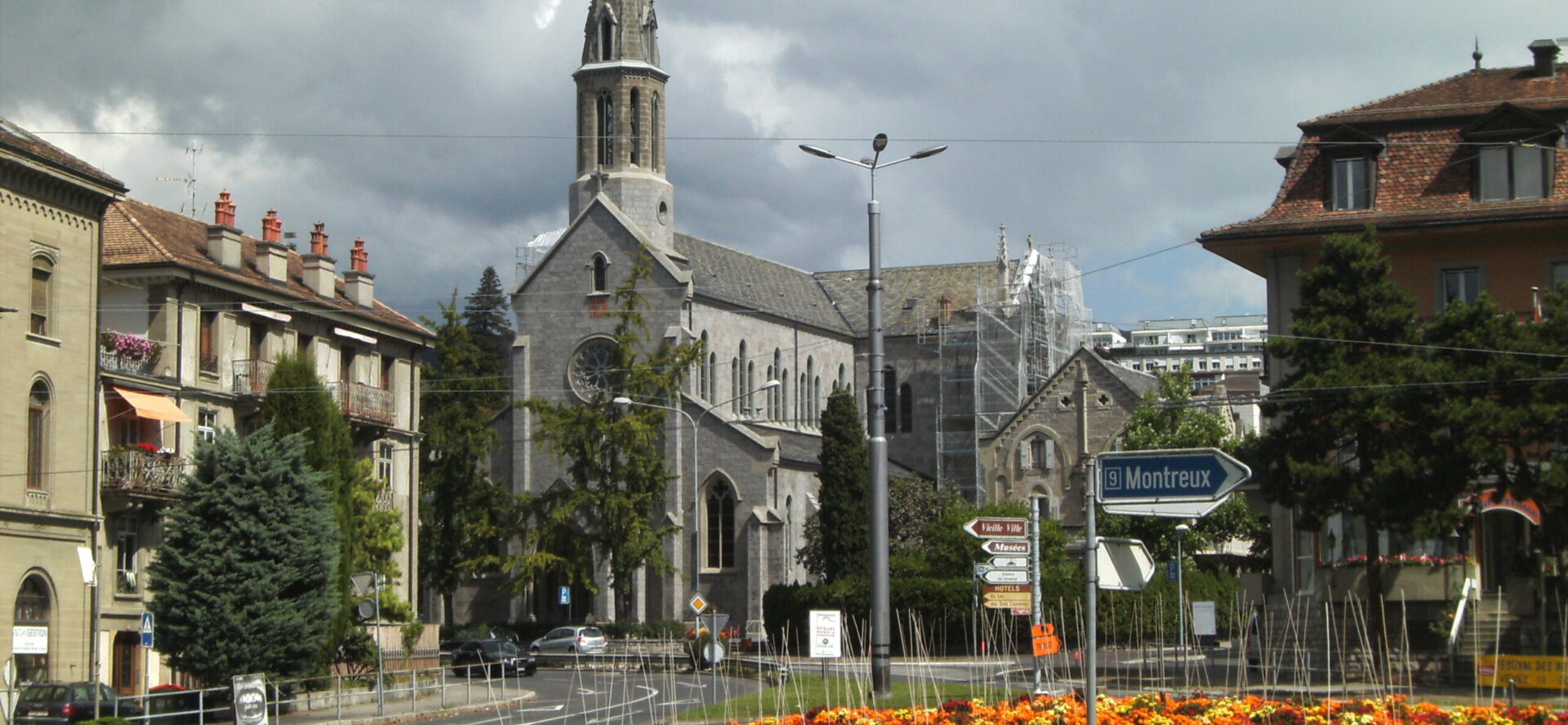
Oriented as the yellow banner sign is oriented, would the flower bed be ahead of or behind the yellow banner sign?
ahead

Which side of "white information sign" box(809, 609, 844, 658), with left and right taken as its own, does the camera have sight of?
front

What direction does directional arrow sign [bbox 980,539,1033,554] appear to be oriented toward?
toward the camera

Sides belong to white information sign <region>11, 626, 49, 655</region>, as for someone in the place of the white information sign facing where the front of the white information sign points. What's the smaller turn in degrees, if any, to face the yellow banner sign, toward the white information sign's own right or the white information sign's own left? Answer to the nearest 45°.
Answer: approximately 45° to the white information sign's own left

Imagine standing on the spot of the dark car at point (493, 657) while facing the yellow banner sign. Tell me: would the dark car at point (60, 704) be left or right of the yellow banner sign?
right

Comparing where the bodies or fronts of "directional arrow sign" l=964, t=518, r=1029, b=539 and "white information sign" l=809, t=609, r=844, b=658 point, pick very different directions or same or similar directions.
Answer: same or similar directions

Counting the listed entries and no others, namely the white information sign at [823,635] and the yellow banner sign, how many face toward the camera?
2

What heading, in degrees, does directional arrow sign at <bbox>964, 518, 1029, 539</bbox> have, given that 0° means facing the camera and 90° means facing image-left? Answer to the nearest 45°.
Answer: approximately 0°
